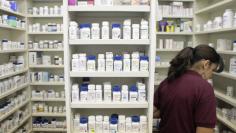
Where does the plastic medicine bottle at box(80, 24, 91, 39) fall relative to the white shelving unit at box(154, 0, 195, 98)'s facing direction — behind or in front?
in front

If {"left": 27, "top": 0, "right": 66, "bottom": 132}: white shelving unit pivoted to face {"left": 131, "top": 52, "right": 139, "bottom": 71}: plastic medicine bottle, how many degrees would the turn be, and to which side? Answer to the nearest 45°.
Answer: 0° — it already faces it

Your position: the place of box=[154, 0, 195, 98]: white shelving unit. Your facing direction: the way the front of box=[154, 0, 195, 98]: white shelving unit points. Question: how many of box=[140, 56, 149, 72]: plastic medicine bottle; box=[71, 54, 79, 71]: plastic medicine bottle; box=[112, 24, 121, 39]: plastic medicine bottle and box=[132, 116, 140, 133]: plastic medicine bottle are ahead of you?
4

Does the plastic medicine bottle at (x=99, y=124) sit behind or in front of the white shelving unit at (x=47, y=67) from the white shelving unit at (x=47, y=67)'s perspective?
in front

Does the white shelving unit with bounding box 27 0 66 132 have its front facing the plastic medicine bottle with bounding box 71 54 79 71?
yes

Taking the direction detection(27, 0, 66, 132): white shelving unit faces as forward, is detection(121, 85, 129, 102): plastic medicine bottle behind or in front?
in front
